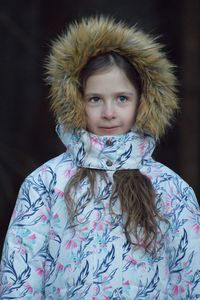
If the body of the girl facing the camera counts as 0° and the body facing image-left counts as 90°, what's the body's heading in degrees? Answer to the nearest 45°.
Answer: approximately 0°

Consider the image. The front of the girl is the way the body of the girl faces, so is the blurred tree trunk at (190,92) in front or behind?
behind
